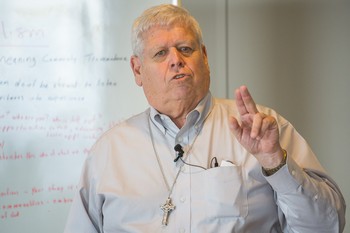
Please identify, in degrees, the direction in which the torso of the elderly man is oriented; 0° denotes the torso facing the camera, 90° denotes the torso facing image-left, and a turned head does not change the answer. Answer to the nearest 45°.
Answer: approximately 0°

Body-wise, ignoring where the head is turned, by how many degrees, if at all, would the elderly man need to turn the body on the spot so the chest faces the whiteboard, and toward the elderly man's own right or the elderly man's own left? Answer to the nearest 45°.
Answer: approximately 135° to the elderly man's own right
